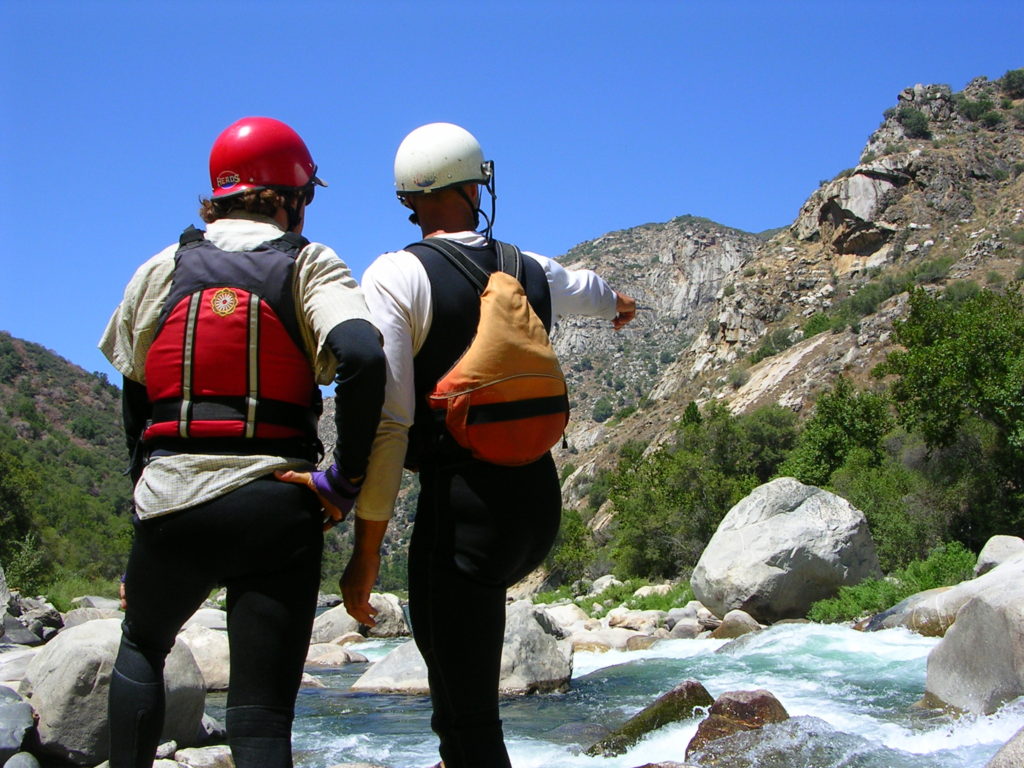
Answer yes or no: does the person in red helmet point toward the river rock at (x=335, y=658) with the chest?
yes

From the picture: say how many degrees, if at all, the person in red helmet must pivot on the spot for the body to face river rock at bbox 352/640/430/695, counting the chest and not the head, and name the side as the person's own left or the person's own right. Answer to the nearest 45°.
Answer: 0° — they already face it

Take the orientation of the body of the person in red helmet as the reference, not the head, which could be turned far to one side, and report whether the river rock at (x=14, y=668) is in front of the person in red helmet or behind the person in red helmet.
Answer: in front

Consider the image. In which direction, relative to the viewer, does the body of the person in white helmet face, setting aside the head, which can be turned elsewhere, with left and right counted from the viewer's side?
facing away from the viewer and to the left of the viewer

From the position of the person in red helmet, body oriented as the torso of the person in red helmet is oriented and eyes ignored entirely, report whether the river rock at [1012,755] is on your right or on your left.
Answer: on your right

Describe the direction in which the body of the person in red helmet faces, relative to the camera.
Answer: away from the camera

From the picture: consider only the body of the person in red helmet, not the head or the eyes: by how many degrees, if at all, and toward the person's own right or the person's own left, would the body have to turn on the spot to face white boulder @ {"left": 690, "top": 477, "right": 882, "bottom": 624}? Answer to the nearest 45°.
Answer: approximately 45° to the person's own right

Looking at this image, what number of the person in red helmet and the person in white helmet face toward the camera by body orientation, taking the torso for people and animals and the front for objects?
0

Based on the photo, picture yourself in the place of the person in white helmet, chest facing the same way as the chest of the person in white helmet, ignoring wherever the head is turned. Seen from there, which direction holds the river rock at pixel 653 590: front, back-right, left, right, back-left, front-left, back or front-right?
front-right
